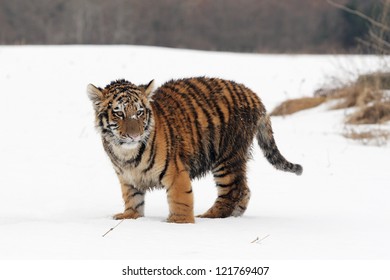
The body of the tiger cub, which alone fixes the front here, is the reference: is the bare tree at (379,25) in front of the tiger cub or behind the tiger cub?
behind

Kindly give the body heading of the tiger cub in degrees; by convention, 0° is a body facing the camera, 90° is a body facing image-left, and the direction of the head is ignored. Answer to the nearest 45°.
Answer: approximately 45°
